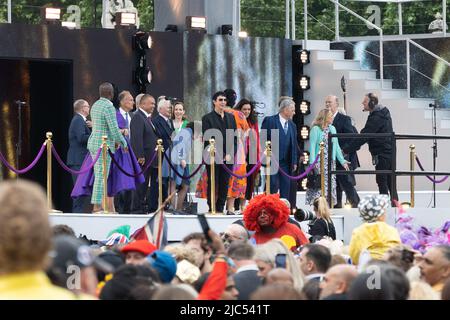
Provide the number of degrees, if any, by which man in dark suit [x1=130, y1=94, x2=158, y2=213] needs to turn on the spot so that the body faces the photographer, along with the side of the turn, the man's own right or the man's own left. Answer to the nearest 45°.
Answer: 0° — they already face them

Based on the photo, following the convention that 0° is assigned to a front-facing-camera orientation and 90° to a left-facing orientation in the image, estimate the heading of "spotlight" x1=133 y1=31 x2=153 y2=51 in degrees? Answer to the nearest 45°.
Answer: approximately 315°

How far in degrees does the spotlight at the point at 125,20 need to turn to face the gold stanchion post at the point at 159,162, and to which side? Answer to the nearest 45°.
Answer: approximately 45° to its right

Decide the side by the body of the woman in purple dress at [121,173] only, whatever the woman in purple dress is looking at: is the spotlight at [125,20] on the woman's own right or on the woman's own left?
on the woman's own left
